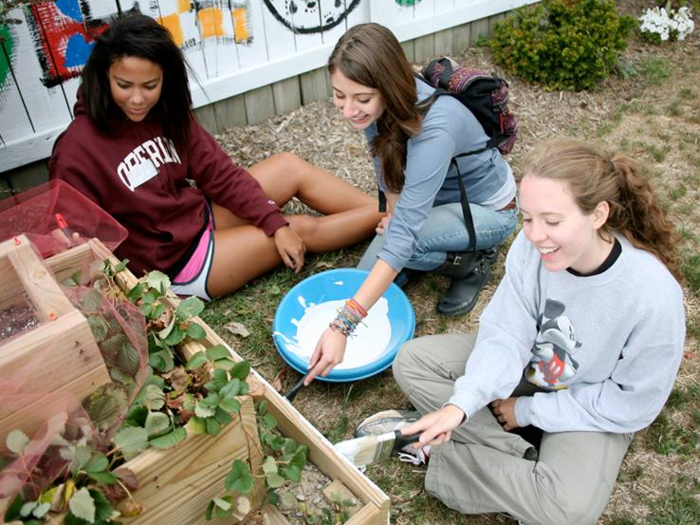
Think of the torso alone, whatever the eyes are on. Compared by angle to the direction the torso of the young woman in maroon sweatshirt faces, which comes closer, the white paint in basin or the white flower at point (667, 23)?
the white paint in basin

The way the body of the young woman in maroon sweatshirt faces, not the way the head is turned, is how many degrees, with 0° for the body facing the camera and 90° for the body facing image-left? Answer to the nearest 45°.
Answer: approximately 315°

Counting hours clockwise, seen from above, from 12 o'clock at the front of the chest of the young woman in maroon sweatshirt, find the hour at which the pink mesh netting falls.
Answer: The pink mesh netting is roughly at 2 o'clock from the young woman in maroon sweatshirt.

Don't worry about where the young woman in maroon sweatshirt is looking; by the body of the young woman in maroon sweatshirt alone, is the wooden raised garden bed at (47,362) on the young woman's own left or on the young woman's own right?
on the young woman's own right

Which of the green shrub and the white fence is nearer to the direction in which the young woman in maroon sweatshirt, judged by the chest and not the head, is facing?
the green shrub

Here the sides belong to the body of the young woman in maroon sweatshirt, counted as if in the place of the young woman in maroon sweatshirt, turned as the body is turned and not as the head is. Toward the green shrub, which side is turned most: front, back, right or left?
left
